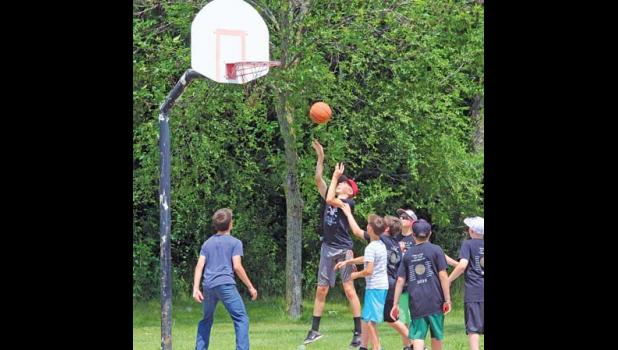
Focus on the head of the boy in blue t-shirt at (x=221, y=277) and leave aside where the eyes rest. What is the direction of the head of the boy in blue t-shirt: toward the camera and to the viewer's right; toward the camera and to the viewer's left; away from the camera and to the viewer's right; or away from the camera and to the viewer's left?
away from the camera and to the viewer's right

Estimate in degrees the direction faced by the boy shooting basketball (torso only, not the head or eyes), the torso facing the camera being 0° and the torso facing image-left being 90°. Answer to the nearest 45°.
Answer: approximately 45°

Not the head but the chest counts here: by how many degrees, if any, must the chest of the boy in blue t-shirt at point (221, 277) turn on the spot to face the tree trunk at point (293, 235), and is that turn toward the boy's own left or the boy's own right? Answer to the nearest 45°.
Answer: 0° — they already face it

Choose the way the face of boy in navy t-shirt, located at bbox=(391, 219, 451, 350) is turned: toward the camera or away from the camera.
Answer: away from the camera

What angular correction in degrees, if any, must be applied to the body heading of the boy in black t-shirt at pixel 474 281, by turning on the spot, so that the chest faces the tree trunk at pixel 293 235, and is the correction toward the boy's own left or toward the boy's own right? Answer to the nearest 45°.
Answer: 0° — they already face it

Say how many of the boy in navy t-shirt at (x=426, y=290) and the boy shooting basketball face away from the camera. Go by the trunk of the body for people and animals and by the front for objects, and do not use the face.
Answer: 1

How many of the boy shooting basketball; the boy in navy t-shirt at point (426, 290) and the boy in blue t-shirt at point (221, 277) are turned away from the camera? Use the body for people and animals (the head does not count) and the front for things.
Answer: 2

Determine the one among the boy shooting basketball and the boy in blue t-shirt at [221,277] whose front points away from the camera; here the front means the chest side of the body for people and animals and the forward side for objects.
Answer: the boy in blue t-shirt

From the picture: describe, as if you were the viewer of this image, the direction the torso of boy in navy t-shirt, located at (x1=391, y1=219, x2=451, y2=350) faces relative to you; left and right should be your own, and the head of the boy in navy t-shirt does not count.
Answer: facing away from the viewer

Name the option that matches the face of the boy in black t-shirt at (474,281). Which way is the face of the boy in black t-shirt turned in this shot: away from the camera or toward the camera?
away from the camera

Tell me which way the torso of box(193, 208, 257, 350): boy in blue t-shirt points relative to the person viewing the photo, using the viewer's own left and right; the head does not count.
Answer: facing away from the viewer

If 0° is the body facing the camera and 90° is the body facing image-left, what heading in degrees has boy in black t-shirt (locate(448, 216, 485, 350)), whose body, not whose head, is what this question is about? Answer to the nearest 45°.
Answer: approximately 135°
